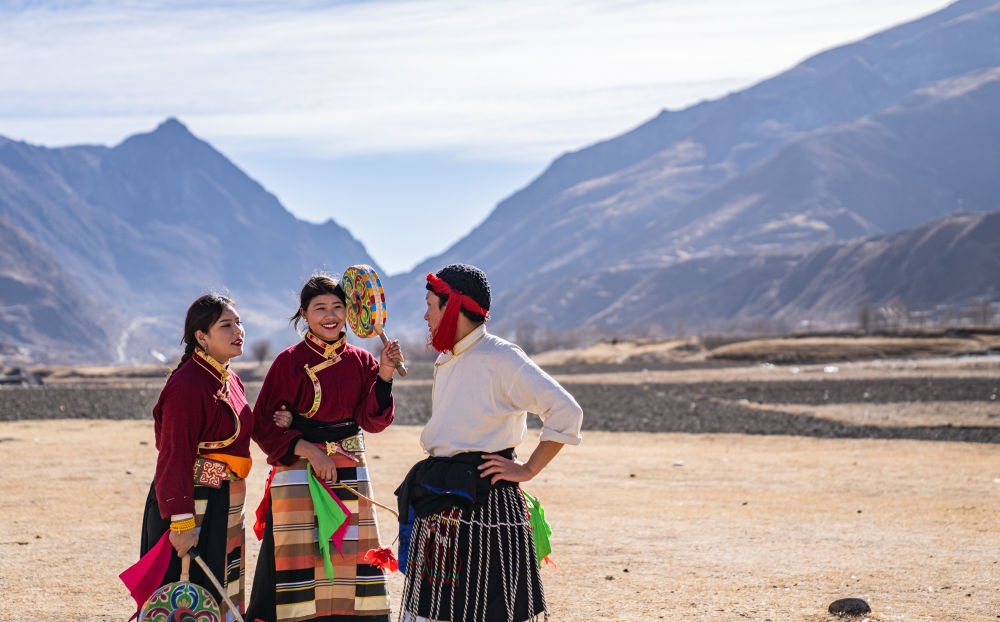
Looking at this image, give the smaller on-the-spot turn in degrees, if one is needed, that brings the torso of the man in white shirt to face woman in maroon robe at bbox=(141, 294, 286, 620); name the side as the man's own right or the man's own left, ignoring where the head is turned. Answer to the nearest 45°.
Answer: approximately 45° to the man's own right

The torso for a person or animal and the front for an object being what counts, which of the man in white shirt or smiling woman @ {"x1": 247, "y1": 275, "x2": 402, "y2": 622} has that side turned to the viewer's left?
the man in white shirt

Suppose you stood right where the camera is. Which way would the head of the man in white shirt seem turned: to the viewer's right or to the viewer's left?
to the viewer's left

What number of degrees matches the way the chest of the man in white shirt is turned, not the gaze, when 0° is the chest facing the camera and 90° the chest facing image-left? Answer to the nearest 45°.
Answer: approximately 90°

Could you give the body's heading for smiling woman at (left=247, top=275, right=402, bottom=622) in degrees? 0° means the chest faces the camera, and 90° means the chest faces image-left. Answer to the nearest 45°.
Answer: approximately 315°

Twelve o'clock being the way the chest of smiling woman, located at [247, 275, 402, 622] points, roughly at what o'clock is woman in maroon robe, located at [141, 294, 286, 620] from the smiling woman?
The woman in maroon robe is roughly at 4 o'clock from the smiling woman.

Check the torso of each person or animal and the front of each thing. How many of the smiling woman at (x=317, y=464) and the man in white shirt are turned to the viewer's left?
1
